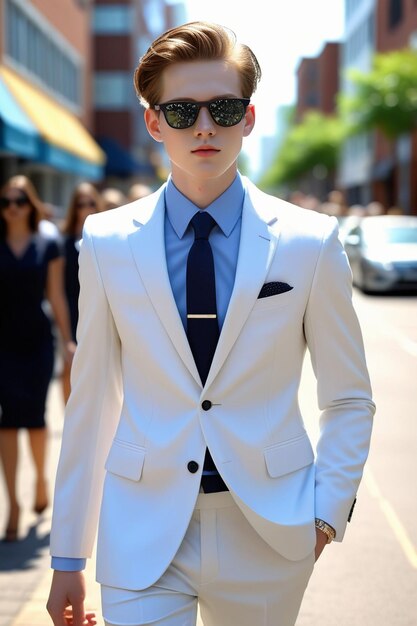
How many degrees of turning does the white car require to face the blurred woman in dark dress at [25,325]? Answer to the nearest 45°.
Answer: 0° — it already faces them

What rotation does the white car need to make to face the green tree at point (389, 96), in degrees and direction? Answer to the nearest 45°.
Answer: approximately 180°

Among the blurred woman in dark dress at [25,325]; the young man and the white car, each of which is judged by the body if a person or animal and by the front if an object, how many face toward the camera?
3

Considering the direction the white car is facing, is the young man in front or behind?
in front

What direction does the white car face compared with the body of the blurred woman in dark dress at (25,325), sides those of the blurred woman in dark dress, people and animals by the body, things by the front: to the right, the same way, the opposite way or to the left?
the same way

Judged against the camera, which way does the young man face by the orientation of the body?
toward the camera

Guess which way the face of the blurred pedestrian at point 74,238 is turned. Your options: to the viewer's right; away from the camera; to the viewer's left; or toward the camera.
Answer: toward the camera

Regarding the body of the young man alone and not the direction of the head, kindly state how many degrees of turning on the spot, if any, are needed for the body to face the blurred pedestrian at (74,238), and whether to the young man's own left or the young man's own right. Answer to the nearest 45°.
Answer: approximately 180°

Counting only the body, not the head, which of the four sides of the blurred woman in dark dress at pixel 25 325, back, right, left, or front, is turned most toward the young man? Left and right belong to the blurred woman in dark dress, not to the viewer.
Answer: front

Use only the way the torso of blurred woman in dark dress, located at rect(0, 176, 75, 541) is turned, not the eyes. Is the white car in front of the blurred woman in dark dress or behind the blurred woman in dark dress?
behind

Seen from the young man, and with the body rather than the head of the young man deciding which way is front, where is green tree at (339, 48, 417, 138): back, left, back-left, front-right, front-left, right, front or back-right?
back

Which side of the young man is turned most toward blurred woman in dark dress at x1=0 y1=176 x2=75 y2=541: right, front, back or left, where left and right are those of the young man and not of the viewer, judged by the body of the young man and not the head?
back

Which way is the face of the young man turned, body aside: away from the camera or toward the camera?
toward the camera

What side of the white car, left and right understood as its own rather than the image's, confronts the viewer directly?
front

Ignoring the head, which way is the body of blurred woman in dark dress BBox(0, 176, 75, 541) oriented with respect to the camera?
toward the camera

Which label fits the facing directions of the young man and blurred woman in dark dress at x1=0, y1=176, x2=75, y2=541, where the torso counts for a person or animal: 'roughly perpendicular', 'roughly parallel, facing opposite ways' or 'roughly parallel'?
roughly parallel

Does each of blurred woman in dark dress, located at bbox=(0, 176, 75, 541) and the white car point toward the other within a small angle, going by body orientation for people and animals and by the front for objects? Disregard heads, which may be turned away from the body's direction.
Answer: no

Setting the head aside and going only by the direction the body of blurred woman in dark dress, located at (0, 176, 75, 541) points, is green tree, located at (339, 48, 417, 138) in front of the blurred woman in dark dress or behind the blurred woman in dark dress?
behind

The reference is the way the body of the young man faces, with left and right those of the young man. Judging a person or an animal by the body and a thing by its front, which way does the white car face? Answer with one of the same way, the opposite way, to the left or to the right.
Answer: the same way

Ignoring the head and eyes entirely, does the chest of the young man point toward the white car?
no
